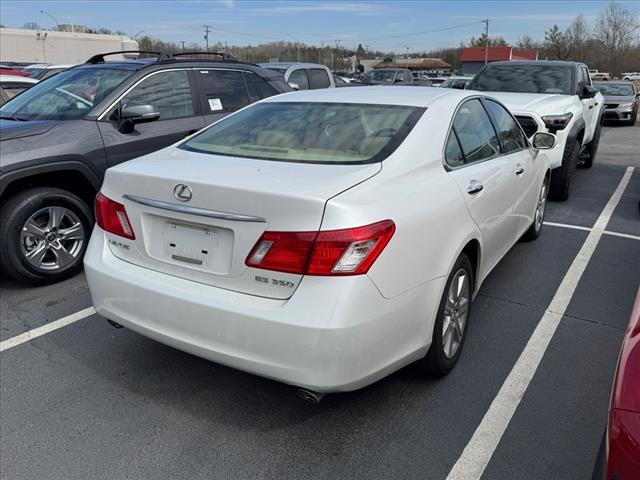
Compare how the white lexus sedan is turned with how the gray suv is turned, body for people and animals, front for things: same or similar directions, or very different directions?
very different directions

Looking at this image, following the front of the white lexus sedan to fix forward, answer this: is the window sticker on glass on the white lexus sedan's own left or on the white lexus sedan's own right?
on the white lexus sedan's own left

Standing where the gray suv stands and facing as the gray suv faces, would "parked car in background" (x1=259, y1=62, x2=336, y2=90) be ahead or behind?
behind

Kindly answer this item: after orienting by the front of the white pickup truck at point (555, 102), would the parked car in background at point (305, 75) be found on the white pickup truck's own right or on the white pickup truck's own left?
on the white pickup truck's own right

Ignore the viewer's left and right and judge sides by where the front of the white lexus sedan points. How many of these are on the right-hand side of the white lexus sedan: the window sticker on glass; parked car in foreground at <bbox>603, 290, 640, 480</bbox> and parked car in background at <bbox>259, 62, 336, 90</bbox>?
1

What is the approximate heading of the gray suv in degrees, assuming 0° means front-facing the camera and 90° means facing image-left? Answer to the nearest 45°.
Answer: approximately 45°
